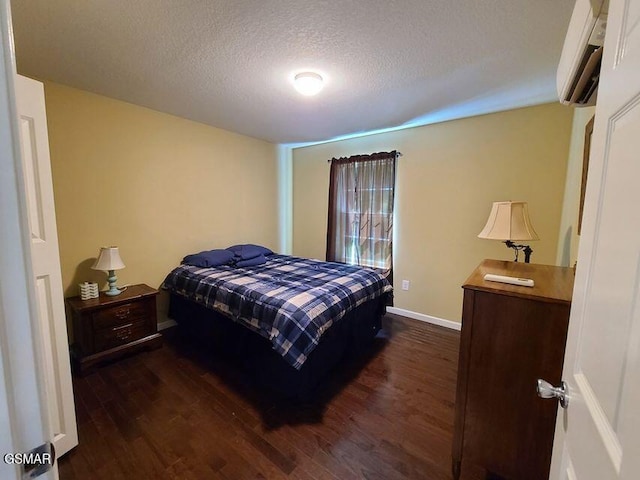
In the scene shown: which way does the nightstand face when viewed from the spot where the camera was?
facing the viewer and to the right of the viewer

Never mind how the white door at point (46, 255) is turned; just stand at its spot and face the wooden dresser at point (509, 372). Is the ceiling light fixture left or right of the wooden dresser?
left

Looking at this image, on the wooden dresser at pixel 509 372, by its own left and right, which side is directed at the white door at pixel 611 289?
left

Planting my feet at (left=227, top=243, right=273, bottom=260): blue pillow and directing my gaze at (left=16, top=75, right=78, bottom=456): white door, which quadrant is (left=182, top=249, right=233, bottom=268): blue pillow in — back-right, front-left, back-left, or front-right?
front-right

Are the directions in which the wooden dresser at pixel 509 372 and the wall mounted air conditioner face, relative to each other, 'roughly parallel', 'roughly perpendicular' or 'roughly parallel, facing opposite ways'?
roughly parallel

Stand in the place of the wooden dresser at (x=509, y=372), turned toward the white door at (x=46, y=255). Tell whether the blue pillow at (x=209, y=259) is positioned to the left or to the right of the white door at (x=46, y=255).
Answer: right

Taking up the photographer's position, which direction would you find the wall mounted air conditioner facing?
facing to the left of the viewer

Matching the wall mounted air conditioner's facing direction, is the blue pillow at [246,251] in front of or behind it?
in front

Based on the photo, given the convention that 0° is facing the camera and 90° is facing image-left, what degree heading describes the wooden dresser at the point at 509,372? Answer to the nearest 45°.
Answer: approximately 90°

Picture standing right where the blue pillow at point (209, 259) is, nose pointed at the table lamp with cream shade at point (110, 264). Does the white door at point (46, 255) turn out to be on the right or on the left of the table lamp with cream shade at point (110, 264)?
left

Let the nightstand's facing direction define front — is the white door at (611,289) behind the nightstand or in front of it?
in front

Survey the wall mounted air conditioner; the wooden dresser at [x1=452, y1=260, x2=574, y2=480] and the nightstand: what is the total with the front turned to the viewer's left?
2

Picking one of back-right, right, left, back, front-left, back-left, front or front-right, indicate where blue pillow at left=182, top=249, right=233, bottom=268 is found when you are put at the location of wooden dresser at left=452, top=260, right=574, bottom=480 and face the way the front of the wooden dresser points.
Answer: front

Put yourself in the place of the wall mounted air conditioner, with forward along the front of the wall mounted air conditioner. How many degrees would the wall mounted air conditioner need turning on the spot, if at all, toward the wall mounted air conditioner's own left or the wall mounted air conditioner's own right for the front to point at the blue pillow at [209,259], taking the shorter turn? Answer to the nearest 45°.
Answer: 0° — it already faces it

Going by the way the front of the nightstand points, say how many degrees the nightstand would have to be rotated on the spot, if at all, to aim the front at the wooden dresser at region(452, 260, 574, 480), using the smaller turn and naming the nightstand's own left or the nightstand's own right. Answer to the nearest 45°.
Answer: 0° — it already faces it

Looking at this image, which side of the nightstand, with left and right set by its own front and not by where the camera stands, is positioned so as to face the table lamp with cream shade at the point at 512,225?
front
